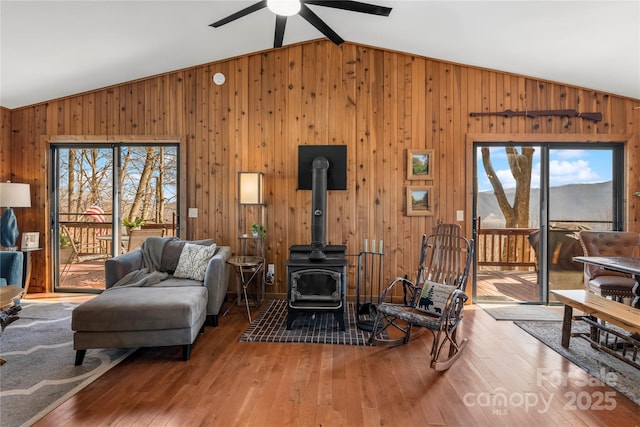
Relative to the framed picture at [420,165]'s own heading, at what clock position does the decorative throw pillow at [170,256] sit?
The decorative throw pillow is roughly at 2 o'clock from the framed picture.

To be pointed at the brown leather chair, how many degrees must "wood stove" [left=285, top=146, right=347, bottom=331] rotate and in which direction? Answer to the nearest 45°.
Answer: approximately 90° to its left

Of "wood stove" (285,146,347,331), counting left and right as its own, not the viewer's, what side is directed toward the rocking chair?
left

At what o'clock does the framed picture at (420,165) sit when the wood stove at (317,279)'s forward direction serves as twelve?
The framed picture is roughly at 8 o'clock from the wood stove.

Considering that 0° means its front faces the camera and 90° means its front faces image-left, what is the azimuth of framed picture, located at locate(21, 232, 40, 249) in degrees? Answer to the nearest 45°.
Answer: approximately 0°

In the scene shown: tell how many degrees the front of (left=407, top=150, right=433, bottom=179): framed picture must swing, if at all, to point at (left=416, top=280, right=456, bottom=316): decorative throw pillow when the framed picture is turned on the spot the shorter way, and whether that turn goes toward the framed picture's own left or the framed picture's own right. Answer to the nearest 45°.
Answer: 0° — it already faces it

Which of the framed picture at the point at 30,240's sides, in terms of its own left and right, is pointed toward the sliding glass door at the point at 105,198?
left

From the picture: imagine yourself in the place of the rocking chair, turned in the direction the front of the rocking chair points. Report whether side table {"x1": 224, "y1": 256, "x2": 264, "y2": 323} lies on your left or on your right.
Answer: on your right
